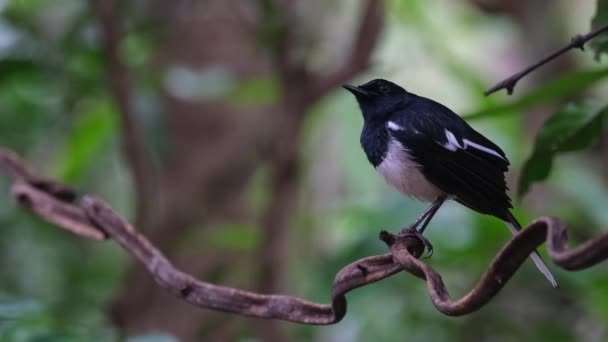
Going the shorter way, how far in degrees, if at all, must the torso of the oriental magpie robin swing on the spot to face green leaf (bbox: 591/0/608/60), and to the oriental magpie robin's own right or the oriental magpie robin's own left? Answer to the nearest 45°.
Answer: approximately 180°

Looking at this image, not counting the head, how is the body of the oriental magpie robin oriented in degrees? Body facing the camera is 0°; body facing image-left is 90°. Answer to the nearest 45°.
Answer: approximately 90°

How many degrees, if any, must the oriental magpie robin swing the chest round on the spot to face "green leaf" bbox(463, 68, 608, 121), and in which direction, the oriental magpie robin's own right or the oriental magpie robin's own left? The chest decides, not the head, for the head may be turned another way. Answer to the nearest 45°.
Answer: approximately 135° to the oriental magpie robin's own right
